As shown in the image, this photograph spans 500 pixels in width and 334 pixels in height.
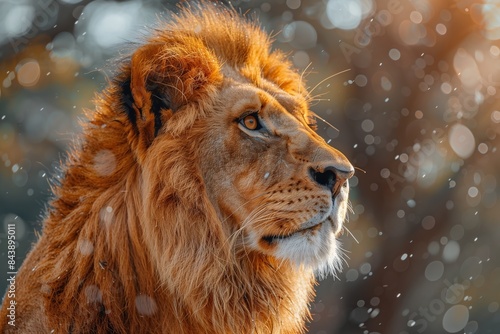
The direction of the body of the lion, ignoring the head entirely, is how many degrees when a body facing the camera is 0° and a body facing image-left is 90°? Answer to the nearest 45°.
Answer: approximately 270°
